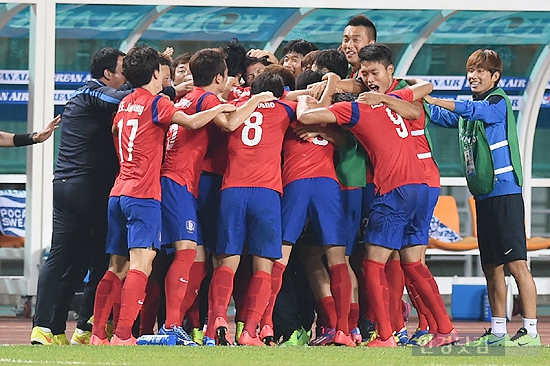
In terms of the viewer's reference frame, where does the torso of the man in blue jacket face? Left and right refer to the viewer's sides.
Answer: facing the viewer and to the left of the viewer

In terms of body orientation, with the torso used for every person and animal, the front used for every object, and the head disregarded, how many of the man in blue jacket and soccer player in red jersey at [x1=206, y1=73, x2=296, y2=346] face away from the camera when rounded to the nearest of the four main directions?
1

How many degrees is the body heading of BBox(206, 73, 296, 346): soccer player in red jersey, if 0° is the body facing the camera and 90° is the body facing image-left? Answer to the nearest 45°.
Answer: approximately 180°

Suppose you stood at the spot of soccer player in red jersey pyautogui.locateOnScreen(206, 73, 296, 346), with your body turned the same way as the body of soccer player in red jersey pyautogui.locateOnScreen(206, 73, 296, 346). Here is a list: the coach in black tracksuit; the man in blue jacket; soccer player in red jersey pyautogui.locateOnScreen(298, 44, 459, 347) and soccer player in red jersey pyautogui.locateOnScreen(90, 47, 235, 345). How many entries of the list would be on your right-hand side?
2

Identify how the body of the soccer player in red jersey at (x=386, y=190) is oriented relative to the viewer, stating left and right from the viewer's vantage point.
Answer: facing away from the viewer and to the left of the viewer

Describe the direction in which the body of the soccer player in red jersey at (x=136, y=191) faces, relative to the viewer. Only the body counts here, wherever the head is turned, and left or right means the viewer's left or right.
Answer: facing away from the viewer and to the right of the viewer

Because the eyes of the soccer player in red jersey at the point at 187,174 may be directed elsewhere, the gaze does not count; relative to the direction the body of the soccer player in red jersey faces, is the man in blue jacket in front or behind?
in front

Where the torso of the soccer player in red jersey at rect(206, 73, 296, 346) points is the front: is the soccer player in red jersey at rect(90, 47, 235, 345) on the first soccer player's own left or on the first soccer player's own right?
on the first soccer player's own left

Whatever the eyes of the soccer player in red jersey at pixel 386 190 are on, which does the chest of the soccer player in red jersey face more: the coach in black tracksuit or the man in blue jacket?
the coach in black tracksuit

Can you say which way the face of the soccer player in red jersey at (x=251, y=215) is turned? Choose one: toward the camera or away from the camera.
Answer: away from the camera

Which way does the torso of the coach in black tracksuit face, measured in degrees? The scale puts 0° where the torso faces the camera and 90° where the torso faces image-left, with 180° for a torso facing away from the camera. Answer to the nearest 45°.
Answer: approximately 225°

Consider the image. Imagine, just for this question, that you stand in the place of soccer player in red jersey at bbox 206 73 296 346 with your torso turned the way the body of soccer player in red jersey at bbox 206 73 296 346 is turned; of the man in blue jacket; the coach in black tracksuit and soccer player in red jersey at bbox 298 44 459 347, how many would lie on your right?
2

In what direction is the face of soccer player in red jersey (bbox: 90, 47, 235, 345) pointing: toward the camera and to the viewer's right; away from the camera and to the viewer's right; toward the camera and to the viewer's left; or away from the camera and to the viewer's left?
away from the camera and to the viewer's right

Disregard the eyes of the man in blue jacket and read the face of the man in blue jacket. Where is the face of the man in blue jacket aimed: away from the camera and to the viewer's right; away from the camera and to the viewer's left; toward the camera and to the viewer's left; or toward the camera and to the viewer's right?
toward the camera and to the viewer's left

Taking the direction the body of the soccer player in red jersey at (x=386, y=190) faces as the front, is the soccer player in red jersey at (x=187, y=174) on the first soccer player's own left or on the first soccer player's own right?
on the first soccer player's own left
